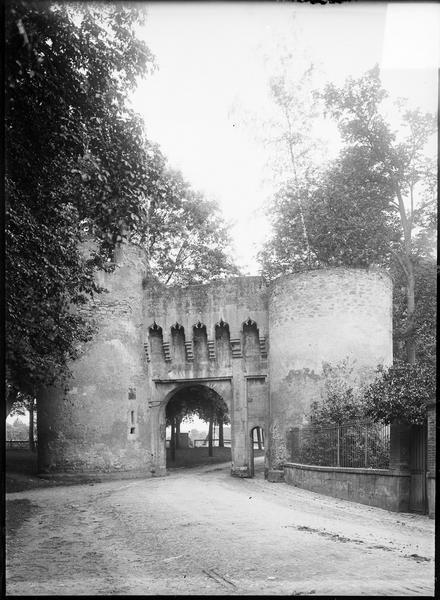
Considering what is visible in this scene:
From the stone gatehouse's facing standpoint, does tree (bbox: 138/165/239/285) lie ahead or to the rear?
to the rear

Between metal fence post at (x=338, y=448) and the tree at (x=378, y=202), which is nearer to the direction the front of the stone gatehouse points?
the metal fence post

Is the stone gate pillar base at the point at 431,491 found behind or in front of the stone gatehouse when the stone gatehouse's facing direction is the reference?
in front

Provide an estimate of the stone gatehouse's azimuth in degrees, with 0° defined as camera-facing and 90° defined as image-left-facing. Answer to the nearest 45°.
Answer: approximately 0°

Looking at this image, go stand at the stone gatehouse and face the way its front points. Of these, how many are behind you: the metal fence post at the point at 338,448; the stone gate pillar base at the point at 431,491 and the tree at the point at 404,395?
0

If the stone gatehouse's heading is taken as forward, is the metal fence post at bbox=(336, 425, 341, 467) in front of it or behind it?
in front
